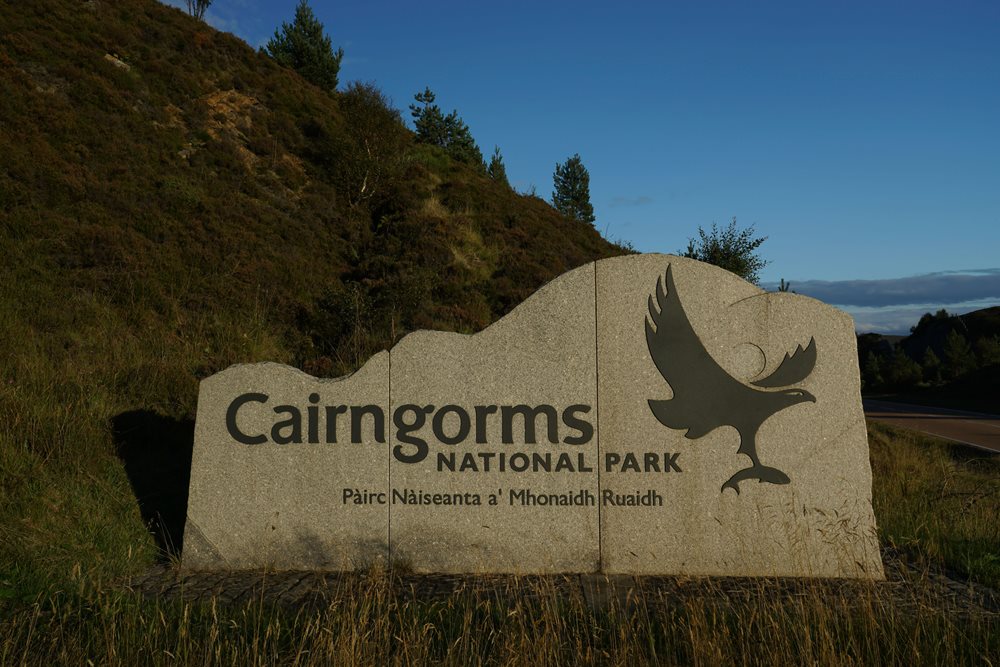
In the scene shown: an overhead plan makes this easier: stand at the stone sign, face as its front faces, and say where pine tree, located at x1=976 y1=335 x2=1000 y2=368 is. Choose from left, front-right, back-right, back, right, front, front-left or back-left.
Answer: back-left

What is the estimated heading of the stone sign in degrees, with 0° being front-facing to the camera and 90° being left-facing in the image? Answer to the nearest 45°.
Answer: approximately 0°

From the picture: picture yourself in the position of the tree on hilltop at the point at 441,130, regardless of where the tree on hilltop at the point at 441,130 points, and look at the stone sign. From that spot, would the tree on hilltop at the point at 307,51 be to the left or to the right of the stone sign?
right

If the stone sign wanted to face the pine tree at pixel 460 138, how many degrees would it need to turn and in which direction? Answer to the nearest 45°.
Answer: approximately 180°

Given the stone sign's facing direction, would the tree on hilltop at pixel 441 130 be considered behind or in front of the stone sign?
behind

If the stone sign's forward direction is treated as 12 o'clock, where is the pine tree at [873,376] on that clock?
The pine tree is roughly at 7 o'clock from the stone sign.

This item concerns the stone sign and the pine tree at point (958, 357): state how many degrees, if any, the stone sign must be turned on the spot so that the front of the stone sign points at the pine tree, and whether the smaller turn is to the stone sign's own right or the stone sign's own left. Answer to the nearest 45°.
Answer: approximately 135° to the stone sign's own left

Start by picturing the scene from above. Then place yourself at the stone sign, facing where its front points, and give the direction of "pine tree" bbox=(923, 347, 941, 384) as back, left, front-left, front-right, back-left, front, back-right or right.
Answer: back-left
